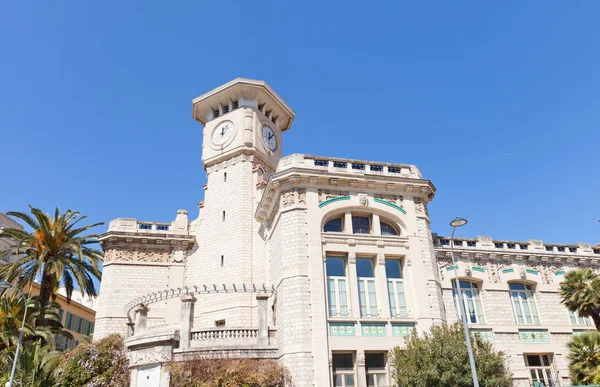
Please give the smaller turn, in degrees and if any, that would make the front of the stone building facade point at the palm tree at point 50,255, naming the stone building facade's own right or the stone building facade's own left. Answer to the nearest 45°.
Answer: approximately 90° to the stone building facade's own right

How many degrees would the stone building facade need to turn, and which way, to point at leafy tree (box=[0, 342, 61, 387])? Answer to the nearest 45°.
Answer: approximately 90° to its right

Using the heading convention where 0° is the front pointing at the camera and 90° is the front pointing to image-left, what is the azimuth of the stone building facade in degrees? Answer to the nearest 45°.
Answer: approximately 0°

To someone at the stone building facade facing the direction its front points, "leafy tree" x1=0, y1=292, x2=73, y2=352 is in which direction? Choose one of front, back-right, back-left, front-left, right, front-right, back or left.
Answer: right

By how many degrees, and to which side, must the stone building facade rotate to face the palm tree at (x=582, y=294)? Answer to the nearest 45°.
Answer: approximately 90° to its left

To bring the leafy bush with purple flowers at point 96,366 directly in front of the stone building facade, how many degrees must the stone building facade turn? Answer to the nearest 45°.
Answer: approximately 90° to its right
